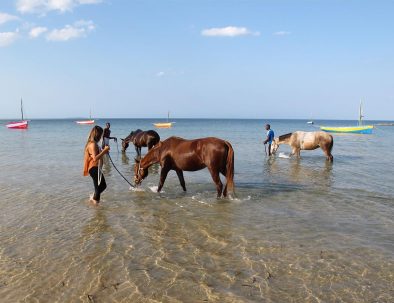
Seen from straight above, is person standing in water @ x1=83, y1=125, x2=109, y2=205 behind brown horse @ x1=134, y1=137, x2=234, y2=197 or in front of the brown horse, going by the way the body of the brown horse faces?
in front

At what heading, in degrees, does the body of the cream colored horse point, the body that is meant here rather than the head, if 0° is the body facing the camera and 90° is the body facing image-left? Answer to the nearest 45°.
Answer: approximately 90°

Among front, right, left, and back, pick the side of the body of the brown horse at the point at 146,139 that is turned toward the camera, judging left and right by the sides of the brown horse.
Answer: left

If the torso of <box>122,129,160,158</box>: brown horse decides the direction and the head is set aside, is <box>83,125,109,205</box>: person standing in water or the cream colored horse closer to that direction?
the person standing in water

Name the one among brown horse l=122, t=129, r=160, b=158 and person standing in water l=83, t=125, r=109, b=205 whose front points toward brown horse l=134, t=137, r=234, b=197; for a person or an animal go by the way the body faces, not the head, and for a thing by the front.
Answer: the person standing in water

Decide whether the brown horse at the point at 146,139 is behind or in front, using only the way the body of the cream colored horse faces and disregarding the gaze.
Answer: in front

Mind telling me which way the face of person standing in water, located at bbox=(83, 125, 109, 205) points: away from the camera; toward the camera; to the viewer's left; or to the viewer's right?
to the viewer's right

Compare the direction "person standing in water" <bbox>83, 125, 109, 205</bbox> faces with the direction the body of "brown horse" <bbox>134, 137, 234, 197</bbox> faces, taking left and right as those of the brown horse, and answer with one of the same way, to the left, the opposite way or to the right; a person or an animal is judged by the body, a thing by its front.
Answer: the opposite way

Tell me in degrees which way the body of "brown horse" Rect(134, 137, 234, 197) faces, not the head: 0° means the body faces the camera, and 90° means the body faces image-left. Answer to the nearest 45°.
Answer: approximately 90°

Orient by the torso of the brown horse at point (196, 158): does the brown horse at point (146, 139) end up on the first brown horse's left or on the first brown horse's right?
on the first brown horse's right

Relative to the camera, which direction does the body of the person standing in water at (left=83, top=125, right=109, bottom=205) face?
to the viewer's right

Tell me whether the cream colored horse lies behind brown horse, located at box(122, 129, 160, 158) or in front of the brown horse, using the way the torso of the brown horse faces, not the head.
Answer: behind

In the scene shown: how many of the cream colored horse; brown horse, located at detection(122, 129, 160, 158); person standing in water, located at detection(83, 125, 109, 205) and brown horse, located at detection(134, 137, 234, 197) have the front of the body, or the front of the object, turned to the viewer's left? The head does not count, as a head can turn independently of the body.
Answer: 3
